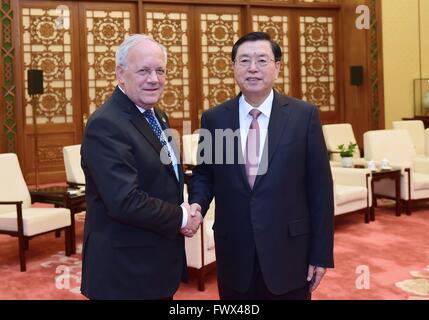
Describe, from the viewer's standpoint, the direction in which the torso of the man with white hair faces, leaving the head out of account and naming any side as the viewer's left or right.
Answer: facing the viewer and to the right of the viewer

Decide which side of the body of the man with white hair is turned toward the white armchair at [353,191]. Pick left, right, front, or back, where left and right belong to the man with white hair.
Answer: left

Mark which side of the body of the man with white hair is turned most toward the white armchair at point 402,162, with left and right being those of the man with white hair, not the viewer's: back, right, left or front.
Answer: left

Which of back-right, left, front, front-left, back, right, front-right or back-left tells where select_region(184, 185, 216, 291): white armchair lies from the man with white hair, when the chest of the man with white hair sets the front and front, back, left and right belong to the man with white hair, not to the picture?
back-left

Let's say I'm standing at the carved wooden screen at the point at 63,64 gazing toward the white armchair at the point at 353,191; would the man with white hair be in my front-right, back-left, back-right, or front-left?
front-right

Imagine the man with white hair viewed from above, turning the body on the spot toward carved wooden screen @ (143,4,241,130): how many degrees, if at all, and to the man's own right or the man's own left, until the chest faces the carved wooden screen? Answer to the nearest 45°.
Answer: approximately 135° to the man's own left

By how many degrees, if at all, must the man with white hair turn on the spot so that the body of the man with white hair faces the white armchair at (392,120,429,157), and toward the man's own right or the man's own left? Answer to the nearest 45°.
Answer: approximately 90° to the man's own left

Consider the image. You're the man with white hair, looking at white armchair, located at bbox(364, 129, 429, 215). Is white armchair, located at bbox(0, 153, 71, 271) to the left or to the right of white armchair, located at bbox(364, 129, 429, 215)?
left

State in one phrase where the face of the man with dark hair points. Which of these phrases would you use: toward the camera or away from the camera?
toward the camera

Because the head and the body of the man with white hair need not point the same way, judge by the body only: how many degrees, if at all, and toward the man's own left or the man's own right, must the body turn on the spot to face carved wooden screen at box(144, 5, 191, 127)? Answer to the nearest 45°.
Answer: approximately 135° to the man's own left

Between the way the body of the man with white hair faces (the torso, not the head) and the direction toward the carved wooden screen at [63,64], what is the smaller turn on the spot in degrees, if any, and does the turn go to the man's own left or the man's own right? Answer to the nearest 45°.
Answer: approximately 135° to the man's own left
